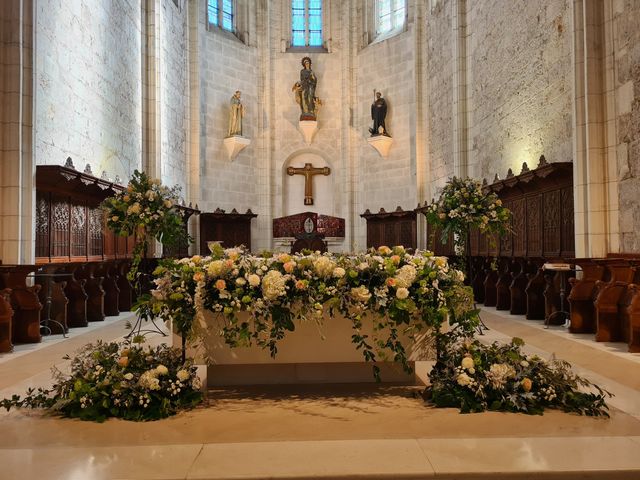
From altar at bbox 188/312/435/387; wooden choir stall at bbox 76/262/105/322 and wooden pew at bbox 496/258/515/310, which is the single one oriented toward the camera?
the altar

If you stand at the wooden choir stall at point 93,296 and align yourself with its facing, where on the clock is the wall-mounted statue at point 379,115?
The wall-mounted statue is roughly at 11 o'clock from the wooden choir stall.

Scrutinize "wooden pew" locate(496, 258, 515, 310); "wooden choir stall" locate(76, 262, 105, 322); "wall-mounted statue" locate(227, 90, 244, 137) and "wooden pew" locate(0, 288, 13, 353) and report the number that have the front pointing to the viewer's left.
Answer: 1

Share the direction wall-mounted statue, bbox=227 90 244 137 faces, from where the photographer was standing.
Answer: facing the viewer and to the right of the viewer

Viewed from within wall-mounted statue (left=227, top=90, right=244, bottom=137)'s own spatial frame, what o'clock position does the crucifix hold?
The crucifix is roughly at 10 o'clock from the wall-mounted statue.

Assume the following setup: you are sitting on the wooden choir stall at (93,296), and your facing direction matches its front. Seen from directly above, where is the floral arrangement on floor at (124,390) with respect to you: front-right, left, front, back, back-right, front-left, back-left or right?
right

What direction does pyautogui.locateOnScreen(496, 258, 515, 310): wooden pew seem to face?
to the viewer's left

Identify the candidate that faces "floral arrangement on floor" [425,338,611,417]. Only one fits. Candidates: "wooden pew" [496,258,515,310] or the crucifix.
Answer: the crucifix

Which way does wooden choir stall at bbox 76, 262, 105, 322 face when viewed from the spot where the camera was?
facing to the right of the viewer

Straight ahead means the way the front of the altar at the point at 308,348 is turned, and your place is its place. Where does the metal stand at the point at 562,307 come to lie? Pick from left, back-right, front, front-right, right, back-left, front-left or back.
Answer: back-left

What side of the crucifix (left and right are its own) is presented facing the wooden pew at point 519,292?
front

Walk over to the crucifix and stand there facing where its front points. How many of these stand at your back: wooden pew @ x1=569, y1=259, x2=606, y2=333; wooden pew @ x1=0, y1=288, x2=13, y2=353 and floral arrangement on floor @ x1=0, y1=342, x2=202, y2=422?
0

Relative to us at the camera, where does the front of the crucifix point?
facing the viewer

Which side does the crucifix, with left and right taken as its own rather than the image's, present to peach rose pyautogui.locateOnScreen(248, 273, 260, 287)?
front

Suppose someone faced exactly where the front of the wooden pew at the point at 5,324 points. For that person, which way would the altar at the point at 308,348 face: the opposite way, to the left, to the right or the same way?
to the right

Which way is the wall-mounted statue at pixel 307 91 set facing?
toward the camera

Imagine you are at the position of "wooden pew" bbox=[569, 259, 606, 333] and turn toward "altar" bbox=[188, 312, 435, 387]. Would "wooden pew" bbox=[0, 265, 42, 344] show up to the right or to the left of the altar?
right

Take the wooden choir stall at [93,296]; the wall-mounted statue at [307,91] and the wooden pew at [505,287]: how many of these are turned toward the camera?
1
